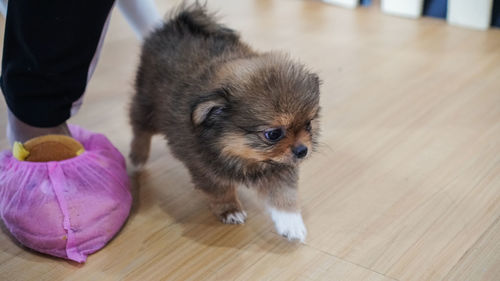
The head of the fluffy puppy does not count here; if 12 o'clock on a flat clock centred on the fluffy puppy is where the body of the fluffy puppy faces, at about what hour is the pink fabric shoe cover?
The pink fabric shoe cover is roughly at 4 o'clock from the fluffy puppy.

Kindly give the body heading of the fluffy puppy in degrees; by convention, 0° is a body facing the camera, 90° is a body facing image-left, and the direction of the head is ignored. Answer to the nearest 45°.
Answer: approximately 315°
